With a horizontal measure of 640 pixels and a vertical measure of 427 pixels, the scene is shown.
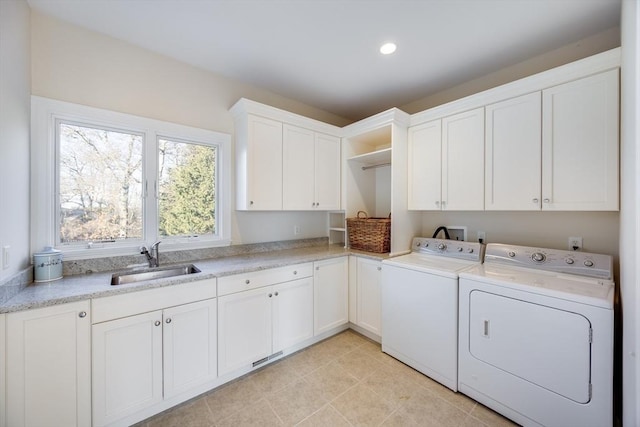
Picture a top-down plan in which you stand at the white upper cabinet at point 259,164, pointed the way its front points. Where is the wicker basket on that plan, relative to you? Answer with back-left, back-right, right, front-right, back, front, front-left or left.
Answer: front-left

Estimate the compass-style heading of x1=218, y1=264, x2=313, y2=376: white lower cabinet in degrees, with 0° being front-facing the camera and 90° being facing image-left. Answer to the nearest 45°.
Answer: approximately 315°

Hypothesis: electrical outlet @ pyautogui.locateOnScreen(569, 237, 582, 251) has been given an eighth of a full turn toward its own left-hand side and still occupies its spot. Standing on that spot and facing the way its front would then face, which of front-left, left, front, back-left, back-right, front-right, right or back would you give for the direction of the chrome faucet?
right

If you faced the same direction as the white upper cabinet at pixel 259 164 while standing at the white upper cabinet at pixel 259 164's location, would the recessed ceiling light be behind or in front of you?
in front

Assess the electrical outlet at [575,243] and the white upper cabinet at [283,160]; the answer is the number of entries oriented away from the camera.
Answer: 0

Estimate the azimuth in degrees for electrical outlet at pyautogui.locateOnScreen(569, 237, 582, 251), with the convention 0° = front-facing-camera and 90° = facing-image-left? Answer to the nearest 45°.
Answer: approximately 0°

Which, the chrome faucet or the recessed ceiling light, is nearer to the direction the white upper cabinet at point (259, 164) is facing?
the recessed ceiling light
